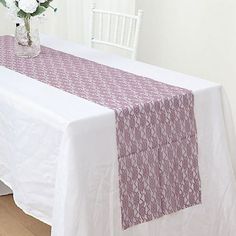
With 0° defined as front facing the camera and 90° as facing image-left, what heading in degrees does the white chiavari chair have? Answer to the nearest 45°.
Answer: approximately 45°

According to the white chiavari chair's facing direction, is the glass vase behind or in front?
in front

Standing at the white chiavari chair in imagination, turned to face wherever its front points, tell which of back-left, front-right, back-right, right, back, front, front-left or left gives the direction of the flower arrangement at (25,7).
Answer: front
